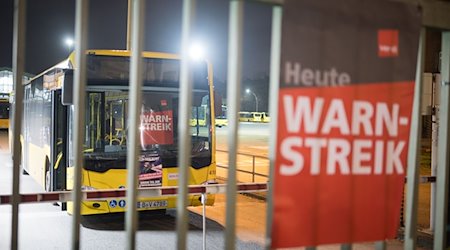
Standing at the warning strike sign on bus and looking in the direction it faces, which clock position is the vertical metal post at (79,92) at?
The vertical metal post is roughly at 12 o'clock from the warning strike sign on bus.

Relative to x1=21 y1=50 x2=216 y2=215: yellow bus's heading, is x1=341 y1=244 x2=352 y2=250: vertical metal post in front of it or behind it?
in front

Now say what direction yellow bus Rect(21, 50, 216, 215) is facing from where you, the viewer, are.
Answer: facing the viewer and to the right of the viewer

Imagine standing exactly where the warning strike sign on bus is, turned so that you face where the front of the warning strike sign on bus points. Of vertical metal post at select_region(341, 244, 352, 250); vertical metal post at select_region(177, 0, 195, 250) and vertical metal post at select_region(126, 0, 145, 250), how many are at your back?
0

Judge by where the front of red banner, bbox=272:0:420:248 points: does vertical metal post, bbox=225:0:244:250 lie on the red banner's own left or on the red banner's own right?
on the red banner's own right

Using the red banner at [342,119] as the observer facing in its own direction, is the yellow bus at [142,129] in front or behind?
behind

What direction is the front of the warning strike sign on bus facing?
toward the camera

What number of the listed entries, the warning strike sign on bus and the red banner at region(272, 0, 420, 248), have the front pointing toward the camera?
2

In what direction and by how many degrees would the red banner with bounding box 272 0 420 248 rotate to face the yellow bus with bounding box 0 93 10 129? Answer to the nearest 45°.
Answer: approximately 135° to its right

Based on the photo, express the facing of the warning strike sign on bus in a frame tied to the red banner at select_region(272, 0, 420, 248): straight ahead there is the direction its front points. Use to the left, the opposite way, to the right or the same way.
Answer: the same way

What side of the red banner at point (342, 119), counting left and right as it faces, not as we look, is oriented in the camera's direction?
front

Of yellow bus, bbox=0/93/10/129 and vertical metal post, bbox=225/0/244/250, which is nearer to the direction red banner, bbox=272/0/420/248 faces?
the vertical metal post

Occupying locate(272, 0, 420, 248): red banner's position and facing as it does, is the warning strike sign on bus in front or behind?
behind

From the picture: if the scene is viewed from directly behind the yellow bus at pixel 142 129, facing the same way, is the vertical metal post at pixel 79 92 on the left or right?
on its right
